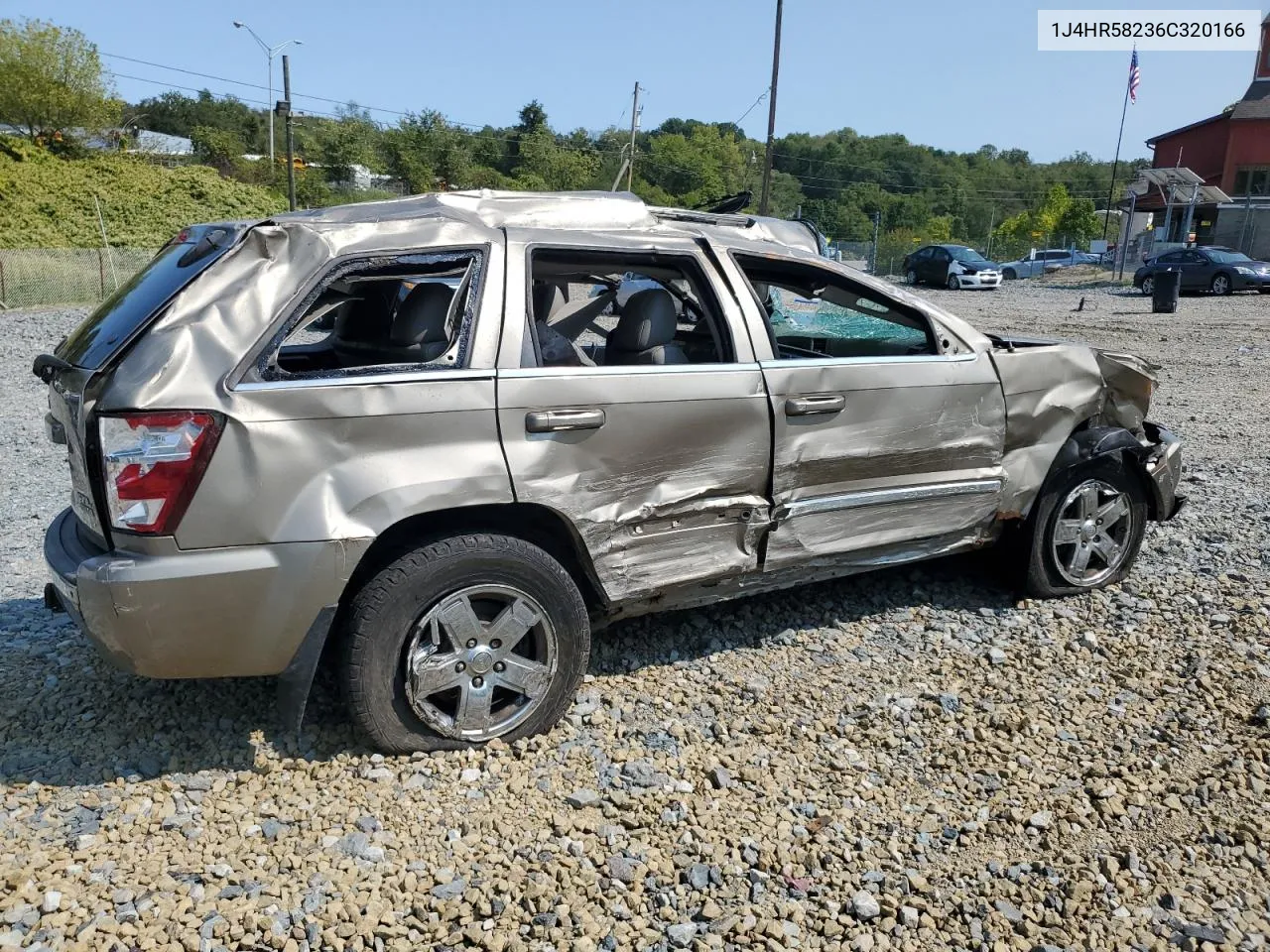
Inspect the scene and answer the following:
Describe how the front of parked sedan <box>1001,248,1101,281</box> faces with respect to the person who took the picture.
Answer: facing the viewer and to the left of the viewer

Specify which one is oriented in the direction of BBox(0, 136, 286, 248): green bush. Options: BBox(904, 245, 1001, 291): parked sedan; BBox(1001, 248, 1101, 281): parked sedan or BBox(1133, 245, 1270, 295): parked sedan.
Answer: BBox(1001, 248, 1101, 281): parked sedan

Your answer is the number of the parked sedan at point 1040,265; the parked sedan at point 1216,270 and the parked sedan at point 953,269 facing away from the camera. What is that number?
0

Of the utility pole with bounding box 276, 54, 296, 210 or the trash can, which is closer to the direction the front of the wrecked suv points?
the trash can

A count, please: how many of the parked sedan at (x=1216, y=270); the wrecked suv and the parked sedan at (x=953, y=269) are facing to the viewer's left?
0

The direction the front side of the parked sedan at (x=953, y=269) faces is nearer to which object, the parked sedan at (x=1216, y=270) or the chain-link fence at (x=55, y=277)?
the parked sedan

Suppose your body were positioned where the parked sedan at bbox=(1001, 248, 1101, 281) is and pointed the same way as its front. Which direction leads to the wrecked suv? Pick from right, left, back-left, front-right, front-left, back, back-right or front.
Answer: front-left

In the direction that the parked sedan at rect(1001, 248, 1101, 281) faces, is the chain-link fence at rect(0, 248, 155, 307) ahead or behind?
ahead

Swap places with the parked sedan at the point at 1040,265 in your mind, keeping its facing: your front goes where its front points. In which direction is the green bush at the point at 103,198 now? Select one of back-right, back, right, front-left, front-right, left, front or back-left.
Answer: front

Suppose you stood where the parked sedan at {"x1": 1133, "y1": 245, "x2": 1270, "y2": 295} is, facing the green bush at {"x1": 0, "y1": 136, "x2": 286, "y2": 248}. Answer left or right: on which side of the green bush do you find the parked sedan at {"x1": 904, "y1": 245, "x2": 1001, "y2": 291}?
right

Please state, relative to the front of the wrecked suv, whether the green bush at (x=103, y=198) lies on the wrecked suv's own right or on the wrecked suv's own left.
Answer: on the wrecked suv's own left

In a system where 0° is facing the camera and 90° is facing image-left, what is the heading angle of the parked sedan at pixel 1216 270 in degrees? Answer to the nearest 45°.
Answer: approximately 315°
